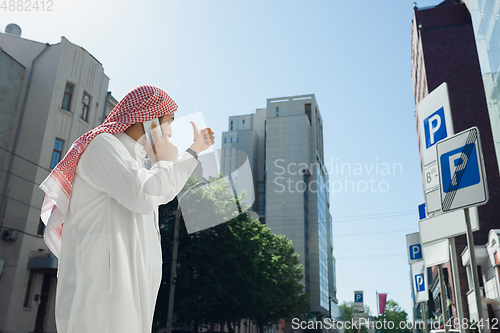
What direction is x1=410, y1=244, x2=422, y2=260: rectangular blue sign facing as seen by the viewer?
toward the camera

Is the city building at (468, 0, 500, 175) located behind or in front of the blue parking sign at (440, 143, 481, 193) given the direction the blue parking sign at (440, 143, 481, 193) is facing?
behind

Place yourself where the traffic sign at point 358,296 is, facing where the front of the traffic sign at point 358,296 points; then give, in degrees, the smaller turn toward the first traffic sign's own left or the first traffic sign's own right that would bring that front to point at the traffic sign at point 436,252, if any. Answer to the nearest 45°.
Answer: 0° — it already faces it

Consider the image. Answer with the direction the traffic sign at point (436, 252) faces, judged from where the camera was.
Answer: facing the viewer and to the left of the viewer

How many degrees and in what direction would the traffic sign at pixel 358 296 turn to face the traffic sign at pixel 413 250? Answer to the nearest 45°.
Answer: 0° — it already faces it

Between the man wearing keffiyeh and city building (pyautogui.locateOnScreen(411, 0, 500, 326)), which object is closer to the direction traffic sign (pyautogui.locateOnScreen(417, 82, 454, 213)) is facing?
the man wearing keffiyeh

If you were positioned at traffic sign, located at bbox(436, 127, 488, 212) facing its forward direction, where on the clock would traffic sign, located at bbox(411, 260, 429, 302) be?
traffic sign, located at bbox(411, 260, 429, 302) is roughly at 4 o'clock from traffic sign, located at bbox(436, 127, 488, 212).

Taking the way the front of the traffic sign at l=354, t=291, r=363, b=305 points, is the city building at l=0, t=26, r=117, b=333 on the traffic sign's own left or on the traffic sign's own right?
on the traffic sign's own right

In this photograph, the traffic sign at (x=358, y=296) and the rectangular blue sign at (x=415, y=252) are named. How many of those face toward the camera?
2

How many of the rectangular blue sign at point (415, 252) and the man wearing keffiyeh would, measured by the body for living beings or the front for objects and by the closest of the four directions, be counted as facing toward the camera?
1

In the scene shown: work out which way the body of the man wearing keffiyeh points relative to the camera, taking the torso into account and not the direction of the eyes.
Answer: to the viewer's right

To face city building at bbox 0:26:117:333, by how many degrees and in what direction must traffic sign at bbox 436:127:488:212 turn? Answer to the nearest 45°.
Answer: approximately 90° to its right

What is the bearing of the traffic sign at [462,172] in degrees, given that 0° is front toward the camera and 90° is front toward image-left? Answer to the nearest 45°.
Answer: approximately 45°
